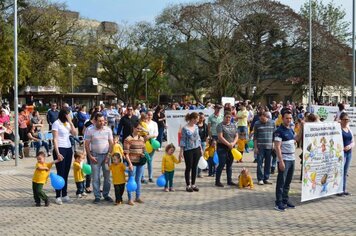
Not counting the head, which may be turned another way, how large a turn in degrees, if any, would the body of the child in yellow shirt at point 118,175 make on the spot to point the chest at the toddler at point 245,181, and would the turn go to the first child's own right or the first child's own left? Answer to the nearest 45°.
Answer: approximately 135° to the first child's own left

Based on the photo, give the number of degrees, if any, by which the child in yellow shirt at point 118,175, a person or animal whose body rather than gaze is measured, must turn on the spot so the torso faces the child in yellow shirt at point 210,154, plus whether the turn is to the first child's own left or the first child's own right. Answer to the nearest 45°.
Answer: approximately 135° to the first child's own left

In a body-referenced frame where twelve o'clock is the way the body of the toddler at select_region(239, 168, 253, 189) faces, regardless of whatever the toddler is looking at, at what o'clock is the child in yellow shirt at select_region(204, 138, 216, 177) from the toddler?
The child in yellow shirt is roughly at 5 o'clock from the toddler.

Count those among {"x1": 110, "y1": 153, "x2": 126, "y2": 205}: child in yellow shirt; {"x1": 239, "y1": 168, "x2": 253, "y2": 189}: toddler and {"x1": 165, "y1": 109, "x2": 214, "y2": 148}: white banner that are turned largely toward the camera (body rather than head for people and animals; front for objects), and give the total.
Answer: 3

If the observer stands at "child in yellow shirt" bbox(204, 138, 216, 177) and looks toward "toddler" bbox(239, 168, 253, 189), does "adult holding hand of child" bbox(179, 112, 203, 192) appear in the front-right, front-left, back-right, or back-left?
front-right

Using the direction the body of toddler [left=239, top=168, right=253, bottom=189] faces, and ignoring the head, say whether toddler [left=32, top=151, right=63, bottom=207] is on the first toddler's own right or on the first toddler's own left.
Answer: on the first toddler's own right

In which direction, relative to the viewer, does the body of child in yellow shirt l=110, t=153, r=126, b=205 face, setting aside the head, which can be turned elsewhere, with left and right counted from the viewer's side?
facing the viewer

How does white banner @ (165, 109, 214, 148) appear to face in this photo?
toward the camera

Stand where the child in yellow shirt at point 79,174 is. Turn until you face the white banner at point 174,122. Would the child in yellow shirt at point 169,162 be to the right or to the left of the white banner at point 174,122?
right

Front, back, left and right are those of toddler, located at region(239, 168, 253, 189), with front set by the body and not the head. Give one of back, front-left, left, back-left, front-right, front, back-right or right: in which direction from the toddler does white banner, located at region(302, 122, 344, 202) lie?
front-left

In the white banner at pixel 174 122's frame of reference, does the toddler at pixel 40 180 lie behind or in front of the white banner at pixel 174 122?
in front

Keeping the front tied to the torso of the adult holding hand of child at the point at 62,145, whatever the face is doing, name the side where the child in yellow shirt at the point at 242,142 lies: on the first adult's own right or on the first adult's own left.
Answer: on the first adult's own left

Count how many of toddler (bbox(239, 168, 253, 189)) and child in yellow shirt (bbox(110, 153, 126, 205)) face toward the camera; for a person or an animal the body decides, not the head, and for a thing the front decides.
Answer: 2

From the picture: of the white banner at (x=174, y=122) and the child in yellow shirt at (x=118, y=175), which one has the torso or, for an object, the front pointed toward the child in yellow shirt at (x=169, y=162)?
the white banner

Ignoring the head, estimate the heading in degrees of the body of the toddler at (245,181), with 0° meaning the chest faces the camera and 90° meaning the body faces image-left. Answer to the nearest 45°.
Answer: approximately 0°

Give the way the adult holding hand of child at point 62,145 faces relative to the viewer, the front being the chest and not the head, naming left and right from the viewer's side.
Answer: facing the viewer and to the right of the viewer
